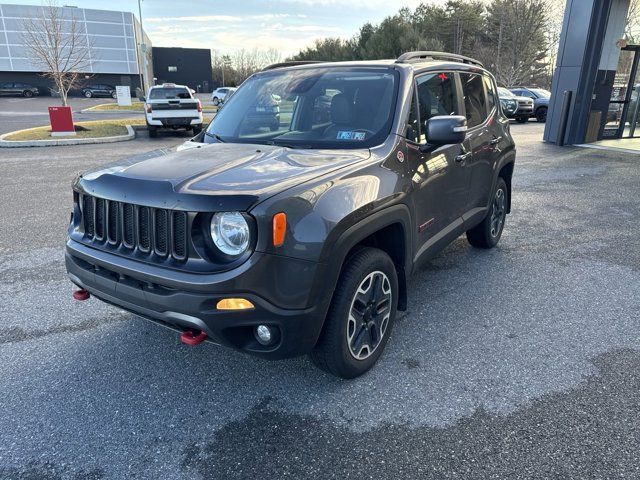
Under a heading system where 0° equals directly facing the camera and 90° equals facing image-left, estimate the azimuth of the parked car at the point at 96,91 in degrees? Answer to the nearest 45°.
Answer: approximately 90°

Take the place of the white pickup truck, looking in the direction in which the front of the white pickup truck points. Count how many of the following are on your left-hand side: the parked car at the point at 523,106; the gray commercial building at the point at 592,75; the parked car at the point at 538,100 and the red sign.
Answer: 1

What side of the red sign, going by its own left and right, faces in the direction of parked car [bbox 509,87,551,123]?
left

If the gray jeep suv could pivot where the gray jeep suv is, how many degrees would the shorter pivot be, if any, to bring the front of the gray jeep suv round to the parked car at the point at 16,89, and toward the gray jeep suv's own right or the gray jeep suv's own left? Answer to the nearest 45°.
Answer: approximately 90° to the gray jeep suv's own right

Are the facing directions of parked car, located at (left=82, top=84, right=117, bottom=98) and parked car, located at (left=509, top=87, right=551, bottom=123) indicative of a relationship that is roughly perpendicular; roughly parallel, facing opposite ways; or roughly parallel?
roughly perpendicular

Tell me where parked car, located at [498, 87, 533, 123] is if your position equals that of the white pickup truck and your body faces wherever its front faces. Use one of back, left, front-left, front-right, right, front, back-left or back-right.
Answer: right

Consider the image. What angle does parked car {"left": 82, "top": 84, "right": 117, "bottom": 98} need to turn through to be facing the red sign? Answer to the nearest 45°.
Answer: approximately 90° to its left

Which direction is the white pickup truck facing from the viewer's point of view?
away from the camera

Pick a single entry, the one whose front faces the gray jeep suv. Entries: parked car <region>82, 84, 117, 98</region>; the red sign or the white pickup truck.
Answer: the red sign

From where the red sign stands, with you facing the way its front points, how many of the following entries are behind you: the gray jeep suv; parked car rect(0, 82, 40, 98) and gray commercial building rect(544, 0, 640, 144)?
1

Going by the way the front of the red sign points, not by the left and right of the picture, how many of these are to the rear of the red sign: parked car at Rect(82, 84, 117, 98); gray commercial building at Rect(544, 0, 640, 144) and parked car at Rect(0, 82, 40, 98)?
2
